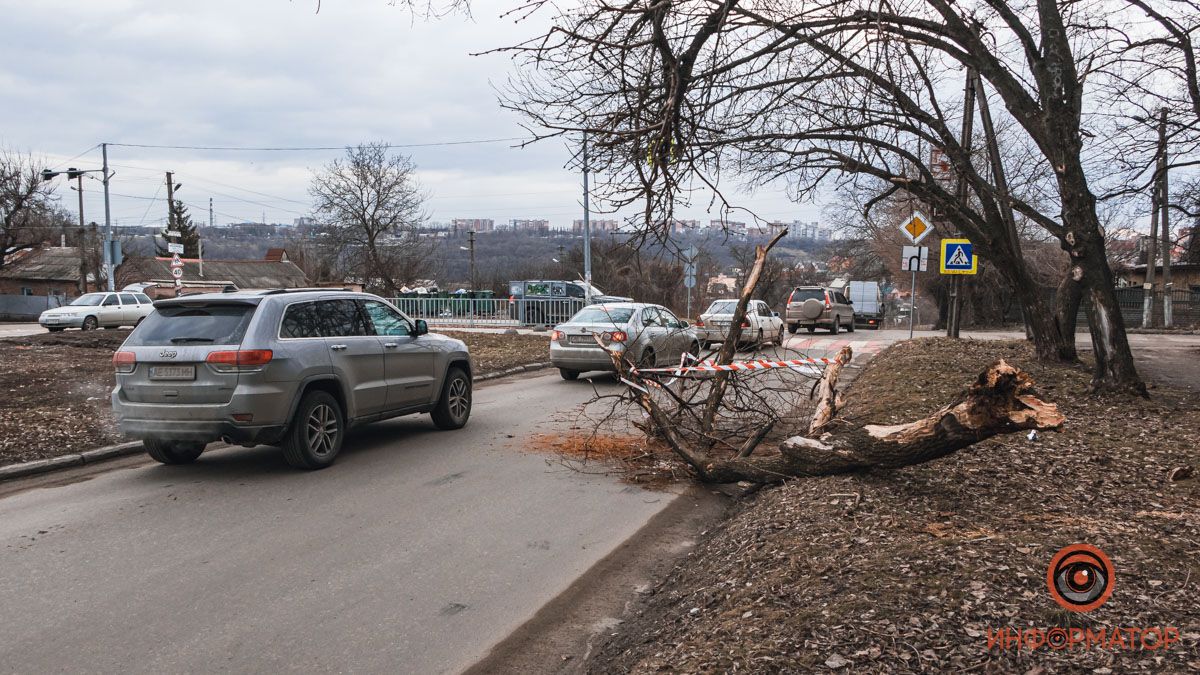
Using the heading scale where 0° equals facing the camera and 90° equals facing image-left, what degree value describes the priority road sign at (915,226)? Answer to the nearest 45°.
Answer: approximately 0°

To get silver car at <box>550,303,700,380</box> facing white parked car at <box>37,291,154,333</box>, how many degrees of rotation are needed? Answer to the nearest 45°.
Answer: approximately 90° to its left

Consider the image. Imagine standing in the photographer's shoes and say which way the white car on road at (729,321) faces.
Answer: facing away from the viewer and to the right of the viewer

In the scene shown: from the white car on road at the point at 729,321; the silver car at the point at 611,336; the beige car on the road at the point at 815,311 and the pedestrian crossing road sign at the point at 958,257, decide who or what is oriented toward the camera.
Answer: the pedestrian crossing road sign

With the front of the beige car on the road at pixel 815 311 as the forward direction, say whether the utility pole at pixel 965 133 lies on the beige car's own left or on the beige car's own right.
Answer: on the beige car's own right

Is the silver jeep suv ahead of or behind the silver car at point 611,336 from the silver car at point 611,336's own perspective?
behind

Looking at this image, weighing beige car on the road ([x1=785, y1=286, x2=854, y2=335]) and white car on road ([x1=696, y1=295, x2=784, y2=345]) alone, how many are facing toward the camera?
0

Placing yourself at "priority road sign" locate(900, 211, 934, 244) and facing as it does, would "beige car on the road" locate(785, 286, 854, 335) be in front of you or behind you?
behind

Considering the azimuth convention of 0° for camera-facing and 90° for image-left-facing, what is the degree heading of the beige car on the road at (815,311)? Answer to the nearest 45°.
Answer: approximately 225°

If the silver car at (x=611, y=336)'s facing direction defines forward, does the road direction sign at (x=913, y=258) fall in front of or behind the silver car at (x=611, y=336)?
in front

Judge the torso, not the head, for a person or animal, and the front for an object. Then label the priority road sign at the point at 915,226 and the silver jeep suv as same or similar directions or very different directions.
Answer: very different directions
